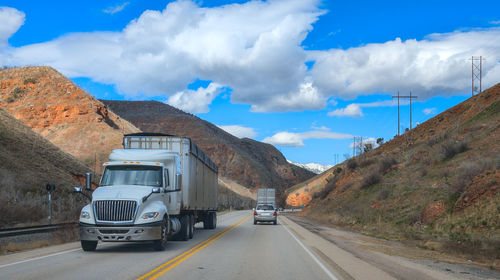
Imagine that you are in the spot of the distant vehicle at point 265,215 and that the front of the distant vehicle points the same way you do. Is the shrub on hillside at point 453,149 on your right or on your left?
on your right

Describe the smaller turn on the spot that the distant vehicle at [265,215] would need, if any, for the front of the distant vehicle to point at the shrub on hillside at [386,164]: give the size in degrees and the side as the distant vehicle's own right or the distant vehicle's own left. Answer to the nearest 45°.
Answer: approximately 45° to the distant vehicle's own right

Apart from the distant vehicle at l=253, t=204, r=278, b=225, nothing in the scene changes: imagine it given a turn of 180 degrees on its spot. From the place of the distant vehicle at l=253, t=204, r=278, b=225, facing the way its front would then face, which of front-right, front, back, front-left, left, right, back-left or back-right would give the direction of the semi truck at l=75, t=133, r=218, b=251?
front

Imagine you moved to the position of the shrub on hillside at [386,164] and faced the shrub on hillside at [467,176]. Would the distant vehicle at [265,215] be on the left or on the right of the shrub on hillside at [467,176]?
right

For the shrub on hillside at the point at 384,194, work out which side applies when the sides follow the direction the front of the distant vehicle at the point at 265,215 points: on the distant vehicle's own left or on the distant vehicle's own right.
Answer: on the distant vehicle's own right

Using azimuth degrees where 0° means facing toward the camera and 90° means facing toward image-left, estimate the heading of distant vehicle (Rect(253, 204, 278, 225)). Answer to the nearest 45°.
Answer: approximately 180°

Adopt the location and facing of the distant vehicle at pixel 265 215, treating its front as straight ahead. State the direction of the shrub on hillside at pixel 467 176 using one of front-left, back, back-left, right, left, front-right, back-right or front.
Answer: back-right

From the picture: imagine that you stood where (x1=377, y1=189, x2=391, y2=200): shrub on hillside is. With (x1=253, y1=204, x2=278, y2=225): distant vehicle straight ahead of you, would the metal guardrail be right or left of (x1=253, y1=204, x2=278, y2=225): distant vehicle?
left

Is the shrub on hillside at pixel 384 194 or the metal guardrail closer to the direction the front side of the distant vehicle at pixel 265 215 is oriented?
the shrub on hillside
